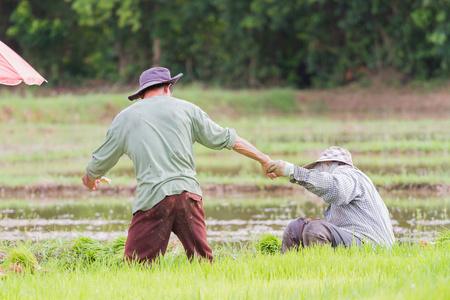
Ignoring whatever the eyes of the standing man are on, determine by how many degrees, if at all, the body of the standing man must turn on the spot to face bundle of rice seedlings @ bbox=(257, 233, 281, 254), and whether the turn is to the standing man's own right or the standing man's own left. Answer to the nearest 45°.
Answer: approximately 45° to the standing man's own right

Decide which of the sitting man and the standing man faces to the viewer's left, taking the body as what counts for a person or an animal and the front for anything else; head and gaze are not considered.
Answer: the sitting man

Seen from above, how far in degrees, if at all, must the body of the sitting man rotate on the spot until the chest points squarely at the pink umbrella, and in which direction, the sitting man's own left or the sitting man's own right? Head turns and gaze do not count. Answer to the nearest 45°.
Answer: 0° — they already face it

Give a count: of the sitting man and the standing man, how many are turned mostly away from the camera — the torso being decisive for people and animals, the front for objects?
1

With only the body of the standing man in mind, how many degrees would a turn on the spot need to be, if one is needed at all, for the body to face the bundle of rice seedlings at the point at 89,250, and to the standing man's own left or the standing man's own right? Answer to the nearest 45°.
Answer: approximately 45° to the standing man's own left

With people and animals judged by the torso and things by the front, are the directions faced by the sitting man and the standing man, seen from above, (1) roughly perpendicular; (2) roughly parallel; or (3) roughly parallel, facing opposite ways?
roughly perpendicular

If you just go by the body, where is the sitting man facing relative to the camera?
to the viewer's left

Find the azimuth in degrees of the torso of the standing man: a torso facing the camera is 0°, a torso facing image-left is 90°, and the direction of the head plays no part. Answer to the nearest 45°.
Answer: approximately 180°
